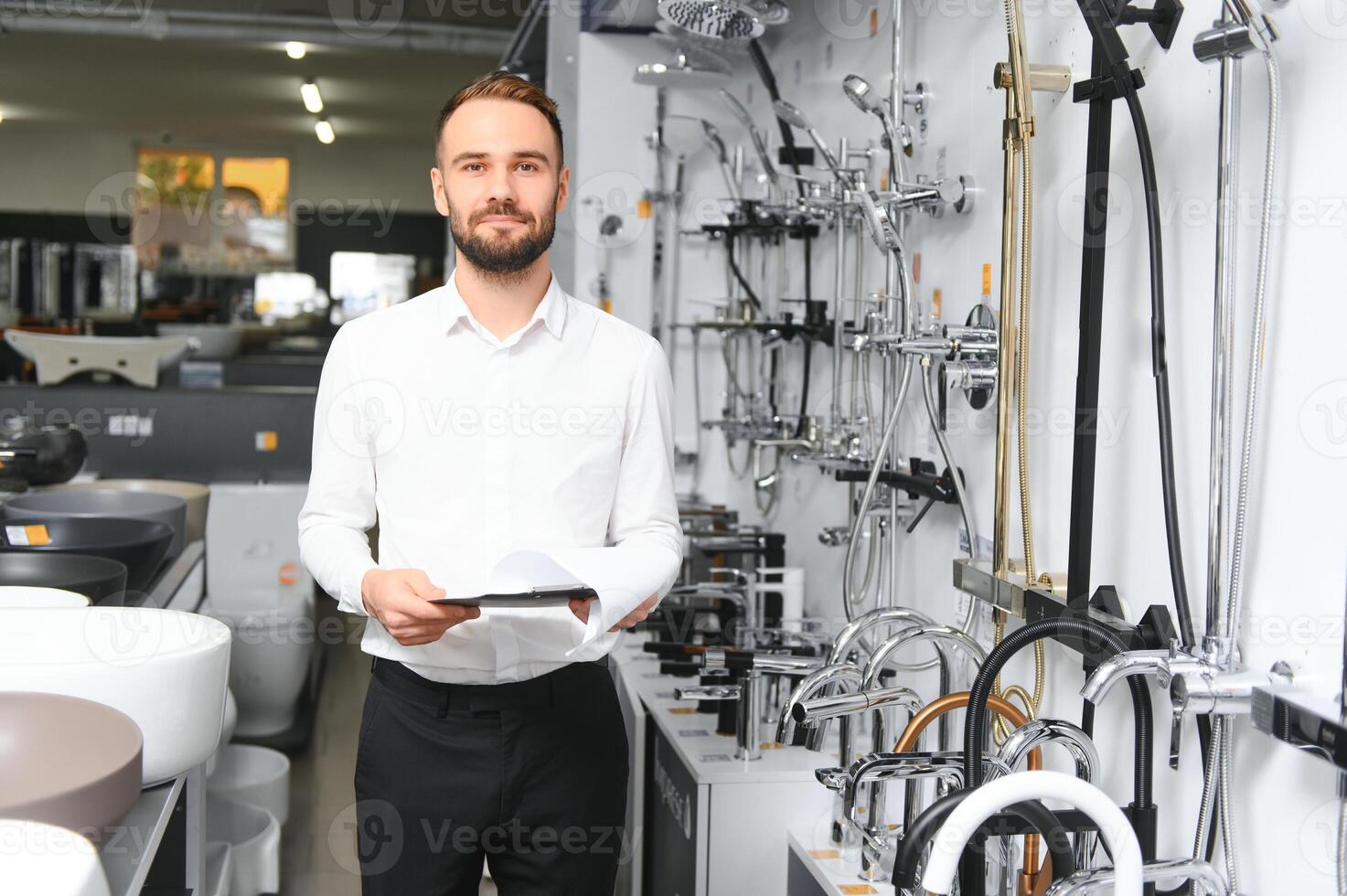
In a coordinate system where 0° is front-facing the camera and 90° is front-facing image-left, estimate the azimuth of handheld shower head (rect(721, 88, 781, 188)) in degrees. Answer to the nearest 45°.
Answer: approximately 90°

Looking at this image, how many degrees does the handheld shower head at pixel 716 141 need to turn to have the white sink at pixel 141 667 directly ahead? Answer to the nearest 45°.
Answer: approximately 90° to its left

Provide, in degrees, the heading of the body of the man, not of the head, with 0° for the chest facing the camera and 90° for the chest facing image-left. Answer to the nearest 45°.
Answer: approximately 0°

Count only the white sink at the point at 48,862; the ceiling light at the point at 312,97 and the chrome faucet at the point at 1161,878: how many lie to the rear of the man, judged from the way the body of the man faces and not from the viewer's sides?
1

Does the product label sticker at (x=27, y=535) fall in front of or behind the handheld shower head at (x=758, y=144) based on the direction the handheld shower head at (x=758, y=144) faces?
in front

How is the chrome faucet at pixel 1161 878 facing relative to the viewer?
to the viewer's left

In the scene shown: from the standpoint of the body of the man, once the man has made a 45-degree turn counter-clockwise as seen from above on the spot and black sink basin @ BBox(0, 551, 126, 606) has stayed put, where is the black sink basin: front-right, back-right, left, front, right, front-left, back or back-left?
back

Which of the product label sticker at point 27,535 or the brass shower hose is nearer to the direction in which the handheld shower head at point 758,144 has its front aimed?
the product label sticker

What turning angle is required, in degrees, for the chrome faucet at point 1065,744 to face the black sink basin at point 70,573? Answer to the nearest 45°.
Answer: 0° — it already faces it

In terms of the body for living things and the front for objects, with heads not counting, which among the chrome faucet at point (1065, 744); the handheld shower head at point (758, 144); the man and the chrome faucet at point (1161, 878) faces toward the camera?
the man

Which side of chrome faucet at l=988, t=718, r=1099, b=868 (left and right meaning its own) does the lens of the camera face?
left

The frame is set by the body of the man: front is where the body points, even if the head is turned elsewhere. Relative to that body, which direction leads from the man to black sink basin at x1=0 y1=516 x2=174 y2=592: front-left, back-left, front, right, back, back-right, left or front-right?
back-right

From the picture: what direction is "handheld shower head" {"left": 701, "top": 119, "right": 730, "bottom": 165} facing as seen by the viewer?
to the viewer's left

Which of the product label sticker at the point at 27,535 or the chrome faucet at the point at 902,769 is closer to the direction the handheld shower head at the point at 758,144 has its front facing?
the product label sticker

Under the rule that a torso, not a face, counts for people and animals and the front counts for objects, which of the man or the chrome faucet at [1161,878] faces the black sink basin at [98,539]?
the chrome faucet
